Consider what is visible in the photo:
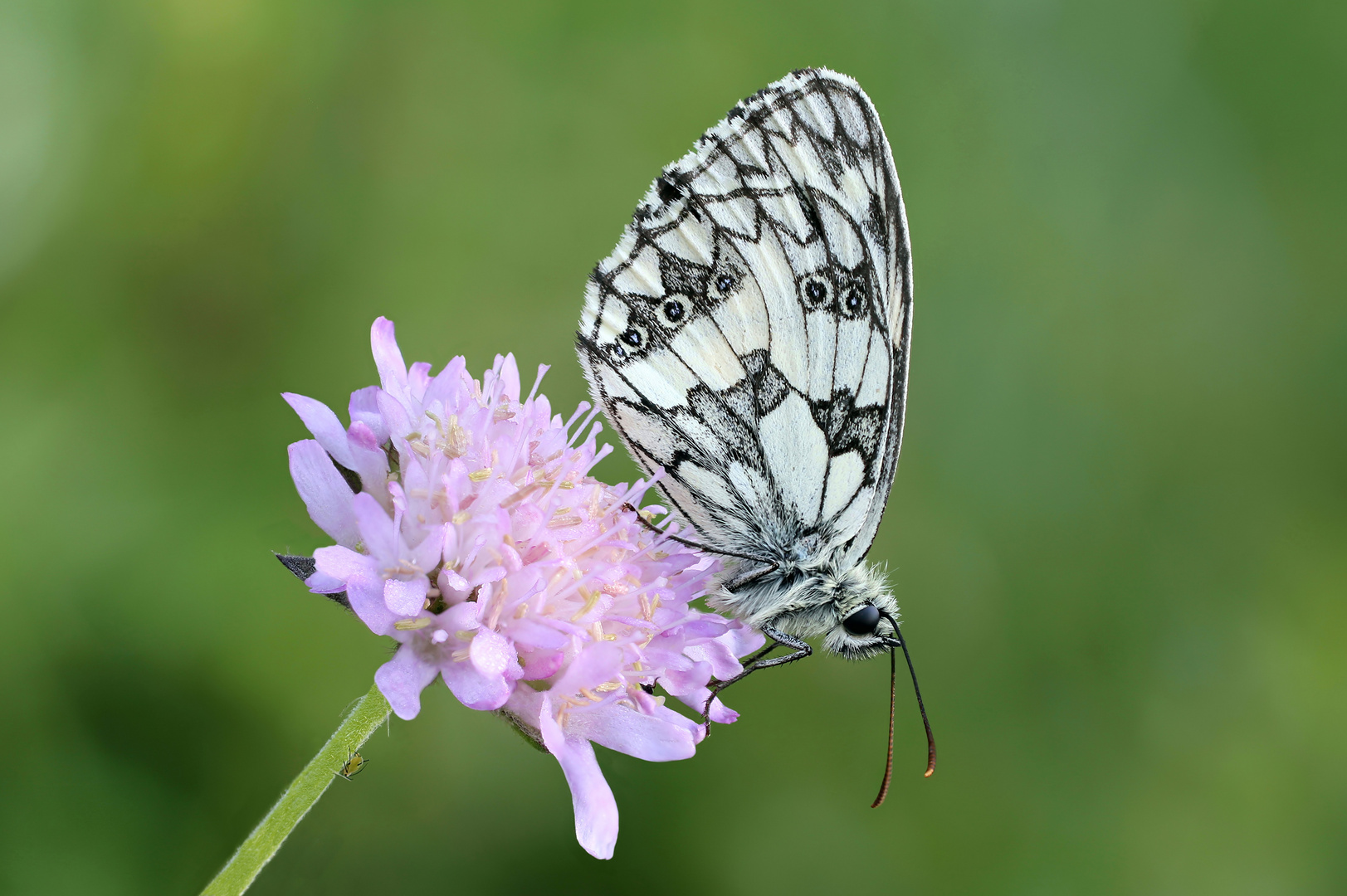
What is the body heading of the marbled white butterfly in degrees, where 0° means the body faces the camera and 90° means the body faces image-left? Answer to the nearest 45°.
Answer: approximately 270°

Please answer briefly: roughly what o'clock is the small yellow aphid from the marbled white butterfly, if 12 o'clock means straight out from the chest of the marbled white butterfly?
The small yellow aphid is roughly at 5 o'clock from the marbled white butterfly.
